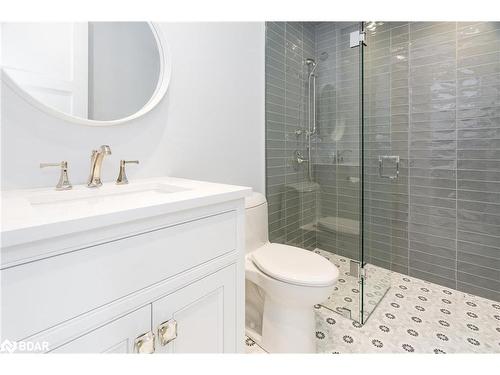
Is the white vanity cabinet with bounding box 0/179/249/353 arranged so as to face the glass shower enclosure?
no

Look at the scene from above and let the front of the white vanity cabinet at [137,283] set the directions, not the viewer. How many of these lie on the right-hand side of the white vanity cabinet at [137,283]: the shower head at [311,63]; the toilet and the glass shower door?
0

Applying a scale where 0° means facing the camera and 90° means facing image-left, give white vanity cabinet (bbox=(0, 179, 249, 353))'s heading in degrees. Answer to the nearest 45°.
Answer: approximately 315°

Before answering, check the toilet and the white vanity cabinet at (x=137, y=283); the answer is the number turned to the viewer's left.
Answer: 0

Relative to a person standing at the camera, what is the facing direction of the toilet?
facing the viewer and to the right of the viewer

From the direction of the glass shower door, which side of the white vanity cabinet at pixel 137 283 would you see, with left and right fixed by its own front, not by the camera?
left
